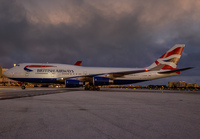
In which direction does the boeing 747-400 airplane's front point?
to the viewer's left
